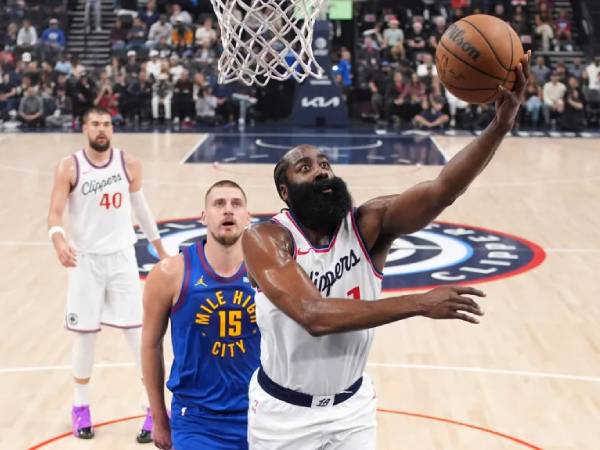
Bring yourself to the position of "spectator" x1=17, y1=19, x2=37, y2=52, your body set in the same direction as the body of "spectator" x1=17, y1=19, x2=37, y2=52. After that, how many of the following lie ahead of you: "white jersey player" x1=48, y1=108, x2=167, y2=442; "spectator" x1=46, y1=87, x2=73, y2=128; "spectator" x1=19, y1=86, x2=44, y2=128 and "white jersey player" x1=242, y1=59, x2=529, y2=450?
4

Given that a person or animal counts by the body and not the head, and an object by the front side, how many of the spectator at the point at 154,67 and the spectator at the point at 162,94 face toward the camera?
2

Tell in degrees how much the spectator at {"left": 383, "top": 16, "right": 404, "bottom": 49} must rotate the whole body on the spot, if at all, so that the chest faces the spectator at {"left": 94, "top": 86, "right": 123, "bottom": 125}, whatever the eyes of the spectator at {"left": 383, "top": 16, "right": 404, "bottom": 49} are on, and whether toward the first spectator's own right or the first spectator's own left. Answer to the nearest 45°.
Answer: approximately 45° to the first spectator's own right

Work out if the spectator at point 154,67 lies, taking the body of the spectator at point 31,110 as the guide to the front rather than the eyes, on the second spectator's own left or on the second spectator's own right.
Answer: on the second spectator's own left

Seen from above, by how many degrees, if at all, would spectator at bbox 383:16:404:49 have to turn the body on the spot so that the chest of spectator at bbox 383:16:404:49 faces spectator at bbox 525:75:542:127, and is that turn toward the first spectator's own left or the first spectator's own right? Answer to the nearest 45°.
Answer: approximately 45° to the first spectator's own left

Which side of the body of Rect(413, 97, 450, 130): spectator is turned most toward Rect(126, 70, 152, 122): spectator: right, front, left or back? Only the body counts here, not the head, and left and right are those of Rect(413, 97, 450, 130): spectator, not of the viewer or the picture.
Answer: right

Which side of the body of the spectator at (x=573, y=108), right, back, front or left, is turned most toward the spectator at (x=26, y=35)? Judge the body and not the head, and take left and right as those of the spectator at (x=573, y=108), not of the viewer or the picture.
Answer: right

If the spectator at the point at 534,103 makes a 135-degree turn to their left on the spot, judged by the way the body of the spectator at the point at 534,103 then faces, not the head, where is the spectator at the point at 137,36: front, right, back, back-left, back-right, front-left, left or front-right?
back-left
